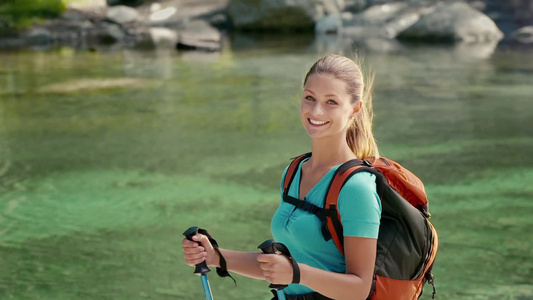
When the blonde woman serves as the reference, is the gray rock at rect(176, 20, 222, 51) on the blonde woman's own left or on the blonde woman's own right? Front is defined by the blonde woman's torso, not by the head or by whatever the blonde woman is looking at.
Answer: on the blonde woman's own right

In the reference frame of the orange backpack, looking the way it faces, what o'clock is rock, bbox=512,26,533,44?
The rock is roughly at 11 o'clock from the orange backpack.

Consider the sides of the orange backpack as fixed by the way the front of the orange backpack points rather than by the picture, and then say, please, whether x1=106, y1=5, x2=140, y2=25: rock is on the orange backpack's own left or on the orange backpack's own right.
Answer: on the orange backpack's own left

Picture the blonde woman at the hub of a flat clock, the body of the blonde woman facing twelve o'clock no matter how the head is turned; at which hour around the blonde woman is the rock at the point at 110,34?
The rock is roughly at 4 o'clock from the blonde woman.

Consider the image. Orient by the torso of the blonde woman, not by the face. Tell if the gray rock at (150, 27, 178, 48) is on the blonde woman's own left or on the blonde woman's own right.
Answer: on the blonde woman's own right

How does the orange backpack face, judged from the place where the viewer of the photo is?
facing away from the viewer and to the right of the viewer

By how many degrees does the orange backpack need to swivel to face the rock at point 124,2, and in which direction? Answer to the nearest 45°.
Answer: approximately 45° to its left

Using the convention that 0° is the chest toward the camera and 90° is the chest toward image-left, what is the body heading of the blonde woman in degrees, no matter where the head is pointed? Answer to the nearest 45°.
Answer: approximately 45°
